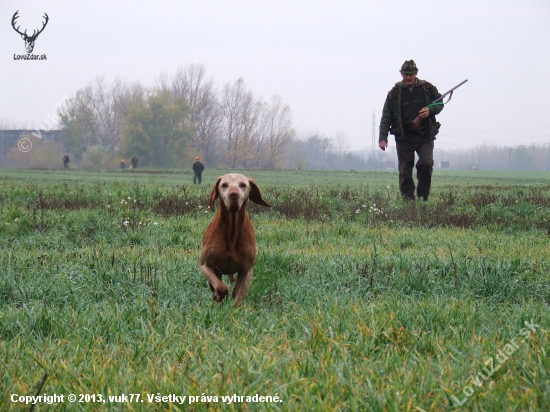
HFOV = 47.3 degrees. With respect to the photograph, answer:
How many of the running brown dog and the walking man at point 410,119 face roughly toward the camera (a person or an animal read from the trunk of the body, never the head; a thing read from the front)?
2

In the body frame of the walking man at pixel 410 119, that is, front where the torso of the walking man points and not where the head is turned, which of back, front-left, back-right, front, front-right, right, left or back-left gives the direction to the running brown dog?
front

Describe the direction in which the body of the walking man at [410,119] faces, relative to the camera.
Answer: toward the camera

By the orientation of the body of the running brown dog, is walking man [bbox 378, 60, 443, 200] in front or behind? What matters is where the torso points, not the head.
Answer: behind

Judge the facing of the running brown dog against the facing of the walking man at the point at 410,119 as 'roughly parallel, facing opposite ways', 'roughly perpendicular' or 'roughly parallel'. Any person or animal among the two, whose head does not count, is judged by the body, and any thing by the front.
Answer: roughly parallel
